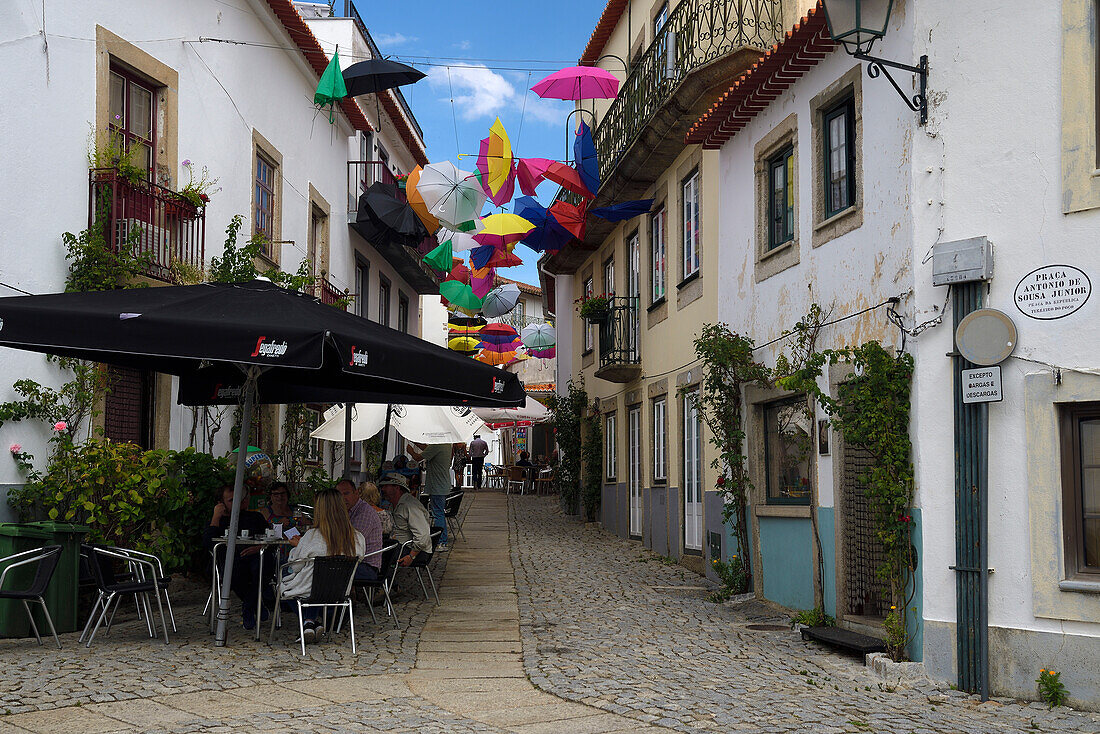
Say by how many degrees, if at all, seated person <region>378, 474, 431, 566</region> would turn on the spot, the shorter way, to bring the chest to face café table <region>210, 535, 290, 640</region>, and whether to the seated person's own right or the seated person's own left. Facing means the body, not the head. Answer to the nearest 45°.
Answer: approximately 45° to the seated person's own left

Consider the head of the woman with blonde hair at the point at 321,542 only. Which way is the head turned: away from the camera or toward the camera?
away from the camera

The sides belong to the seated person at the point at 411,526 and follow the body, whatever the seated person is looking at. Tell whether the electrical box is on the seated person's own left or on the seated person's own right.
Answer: on the seated person's own left

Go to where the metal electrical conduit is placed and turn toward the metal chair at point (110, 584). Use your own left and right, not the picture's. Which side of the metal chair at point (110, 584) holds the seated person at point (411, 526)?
right

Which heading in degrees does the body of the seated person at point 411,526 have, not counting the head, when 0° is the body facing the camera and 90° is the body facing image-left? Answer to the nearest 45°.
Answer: approximately 90°

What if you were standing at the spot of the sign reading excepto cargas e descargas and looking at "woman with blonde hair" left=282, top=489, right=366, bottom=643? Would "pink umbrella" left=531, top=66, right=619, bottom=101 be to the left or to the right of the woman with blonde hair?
right

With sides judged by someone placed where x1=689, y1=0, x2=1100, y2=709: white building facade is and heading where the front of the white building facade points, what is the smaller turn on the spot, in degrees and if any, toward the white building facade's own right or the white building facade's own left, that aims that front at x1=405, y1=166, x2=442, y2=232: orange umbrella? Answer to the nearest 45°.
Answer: approximately 90° to the white building facade's own right

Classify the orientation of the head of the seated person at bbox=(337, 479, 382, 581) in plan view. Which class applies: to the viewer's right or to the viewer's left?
to the viewer's left

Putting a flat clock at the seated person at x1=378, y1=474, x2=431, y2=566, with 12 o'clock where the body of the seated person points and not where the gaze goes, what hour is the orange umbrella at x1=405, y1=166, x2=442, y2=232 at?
The orange umbrella is roughly at 3 o'clock from the seated person.
